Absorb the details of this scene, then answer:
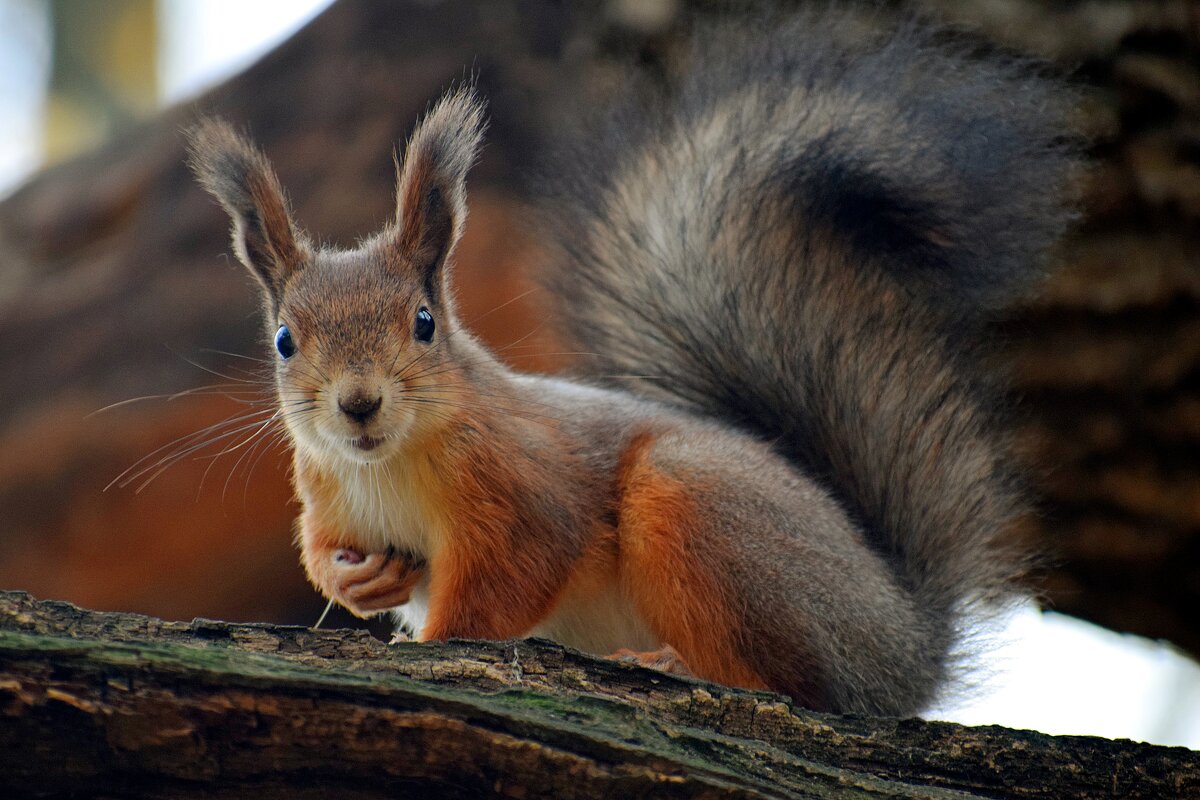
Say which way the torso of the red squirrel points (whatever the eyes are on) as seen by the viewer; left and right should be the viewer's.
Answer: facing the viewer and to the left of the viewer
